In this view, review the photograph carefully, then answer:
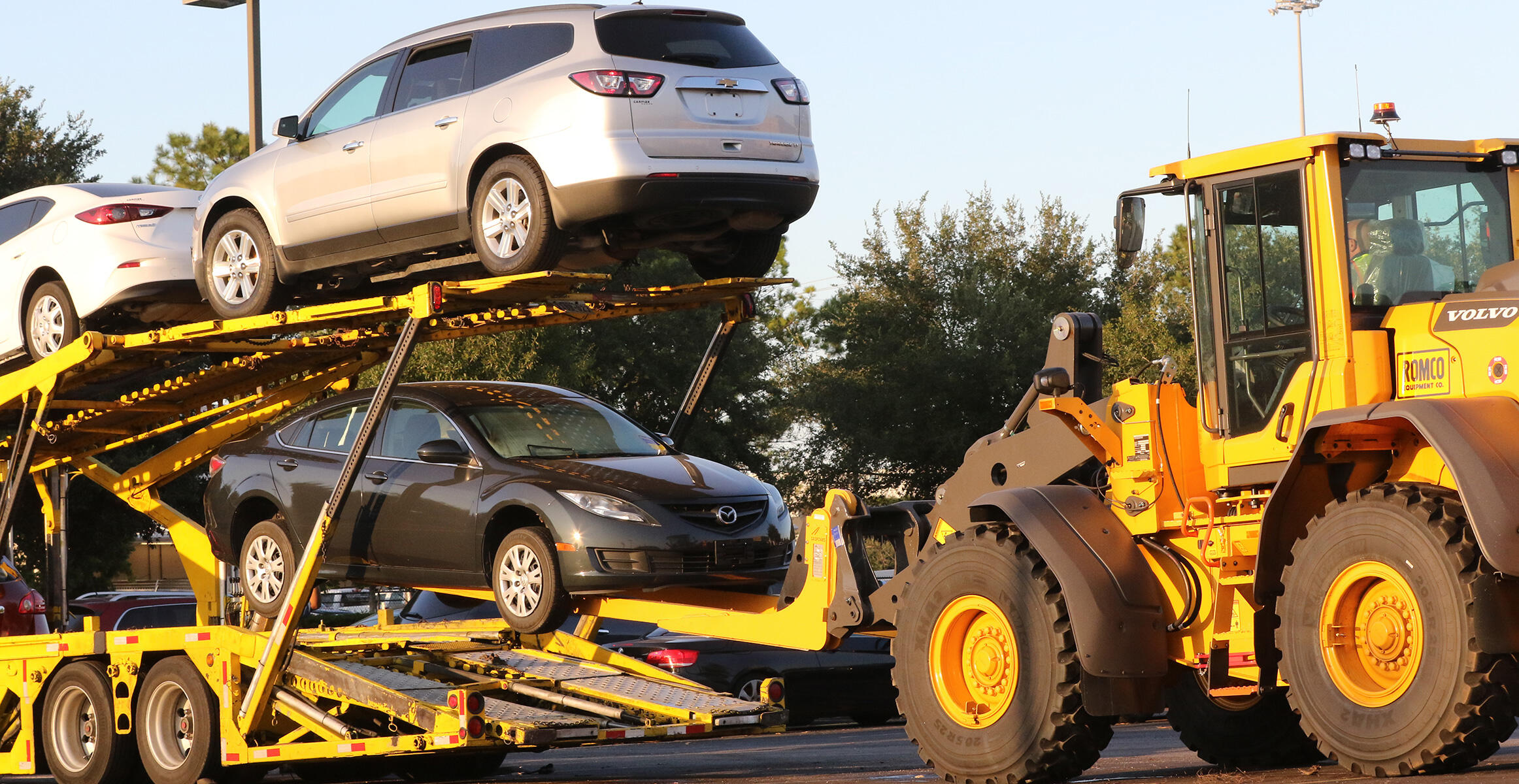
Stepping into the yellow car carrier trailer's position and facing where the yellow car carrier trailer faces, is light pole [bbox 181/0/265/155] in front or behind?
in front

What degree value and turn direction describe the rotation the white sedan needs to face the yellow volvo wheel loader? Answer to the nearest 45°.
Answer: approximately 180°

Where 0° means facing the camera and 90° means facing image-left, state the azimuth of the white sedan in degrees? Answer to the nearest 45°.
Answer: approximately 135°

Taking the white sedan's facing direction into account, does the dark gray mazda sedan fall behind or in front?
behind

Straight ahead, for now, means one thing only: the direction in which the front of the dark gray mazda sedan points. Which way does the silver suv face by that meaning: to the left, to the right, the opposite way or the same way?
the opposite way

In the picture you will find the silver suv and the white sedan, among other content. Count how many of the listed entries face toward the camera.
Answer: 0

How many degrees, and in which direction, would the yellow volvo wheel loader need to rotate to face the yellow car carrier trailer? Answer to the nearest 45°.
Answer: approximately 45° to its left

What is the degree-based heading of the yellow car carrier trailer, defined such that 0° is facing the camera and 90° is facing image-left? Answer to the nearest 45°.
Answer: approximately 135°

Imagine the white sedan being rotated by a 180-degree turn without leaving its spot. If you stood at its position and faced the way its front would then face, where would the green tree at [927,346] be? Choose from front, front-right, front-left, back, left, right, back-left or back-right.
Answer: left

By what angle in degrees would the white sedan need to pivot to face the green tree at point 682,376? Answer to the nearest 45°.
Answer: approximately 90° to its right

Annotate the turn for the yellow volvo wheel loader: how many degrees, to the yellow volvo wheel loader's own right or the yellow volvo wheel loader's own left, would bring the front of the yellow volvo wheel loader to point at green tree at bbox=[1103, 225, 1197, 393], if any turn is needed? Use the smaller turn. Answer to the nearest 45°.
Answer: approximately 45° to the yellow volvo wheel loader's own right

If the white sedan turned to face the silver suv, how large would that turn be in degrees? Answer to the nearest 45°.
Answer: approximately 180°

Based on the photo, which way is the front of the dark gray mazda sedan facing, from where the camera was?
facing the viewer and to the right of the viewer

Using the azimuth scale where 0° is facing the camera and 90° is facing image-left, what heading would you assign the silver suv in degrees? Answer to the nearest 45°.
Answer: approximately 135°

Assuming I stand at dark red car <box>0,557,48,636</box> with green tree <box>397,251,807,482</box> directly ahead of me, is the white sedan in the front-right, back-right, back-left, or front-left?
back-right

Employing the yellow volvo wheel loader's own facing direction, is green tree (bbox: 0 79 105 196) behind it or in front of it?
in front

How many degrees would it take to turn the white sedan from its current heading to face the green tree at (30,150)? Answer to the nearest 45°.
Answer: approximately 45° to its right

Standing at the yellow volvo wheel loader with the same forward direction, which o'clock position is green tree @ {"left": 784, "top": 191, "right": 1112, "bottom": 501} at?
The green tree is roughly at 1 o'clock from the yellow volvo wheel loader.
